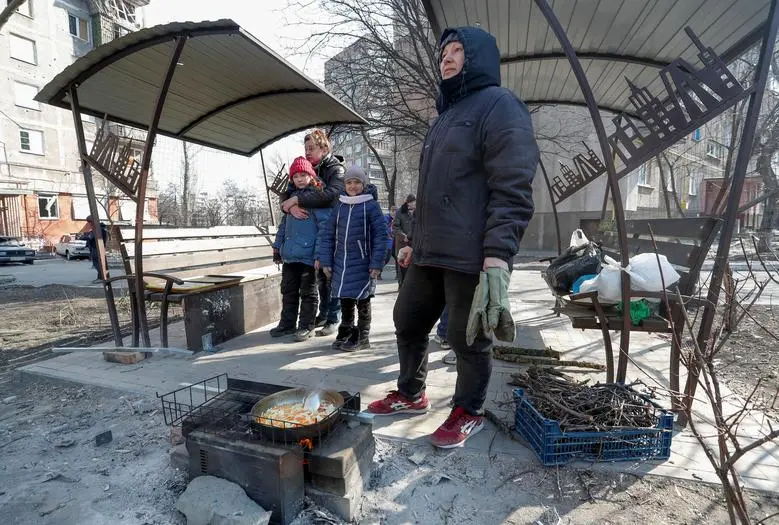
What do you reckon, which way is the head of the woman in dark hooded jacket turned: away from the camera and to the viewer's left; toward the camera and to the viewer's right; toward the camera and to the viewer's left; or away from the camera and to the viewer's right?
toward the camera and to the viewer's left

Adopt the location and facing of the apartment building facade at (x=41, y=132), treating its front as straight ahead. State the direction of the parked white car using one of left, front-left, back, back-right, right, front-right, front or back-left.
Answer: front-right

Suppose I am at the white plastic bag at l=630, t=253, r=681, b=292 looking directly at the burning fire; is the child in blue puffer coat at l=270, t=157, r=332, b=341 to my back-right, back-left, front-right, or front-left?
front-right

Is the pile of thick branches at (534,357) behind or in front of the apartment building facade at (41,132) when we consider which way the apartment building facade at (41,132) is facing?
in front

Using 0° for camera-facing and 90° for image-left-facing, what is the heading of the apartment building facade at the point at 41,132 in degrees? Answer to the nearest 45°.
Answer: approximately 315°

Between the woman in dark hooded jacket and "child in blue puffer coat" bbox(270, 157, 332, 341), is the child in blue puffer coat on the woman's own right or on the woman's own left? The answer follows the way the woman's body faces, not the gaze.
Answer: on the woman's own right

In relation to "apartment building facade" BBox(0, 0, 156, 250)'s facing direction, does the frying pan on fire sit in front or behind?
in front

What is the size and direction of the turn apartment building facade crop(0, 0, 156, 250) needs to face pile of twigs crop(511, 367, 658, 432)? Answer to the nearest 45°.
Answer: approximately 45° to its right

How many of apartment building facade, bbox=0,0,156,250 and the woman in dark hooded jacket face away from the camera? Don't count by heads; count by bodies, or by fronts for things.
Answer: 0

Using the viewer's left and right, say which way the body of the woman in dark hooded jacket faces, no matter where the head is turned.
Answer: facing the viewer and to the left of the viewer

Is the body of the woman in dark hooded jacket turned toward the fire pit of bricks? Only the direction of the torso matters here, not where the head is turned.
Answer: yes

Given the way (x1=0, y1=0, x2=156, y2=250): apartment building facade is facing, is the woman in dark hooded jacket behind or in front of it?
in front

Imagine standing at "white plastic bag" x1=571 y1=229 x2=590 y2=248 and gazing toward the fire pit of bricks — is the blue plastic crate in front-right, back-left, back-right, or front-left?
front-left
